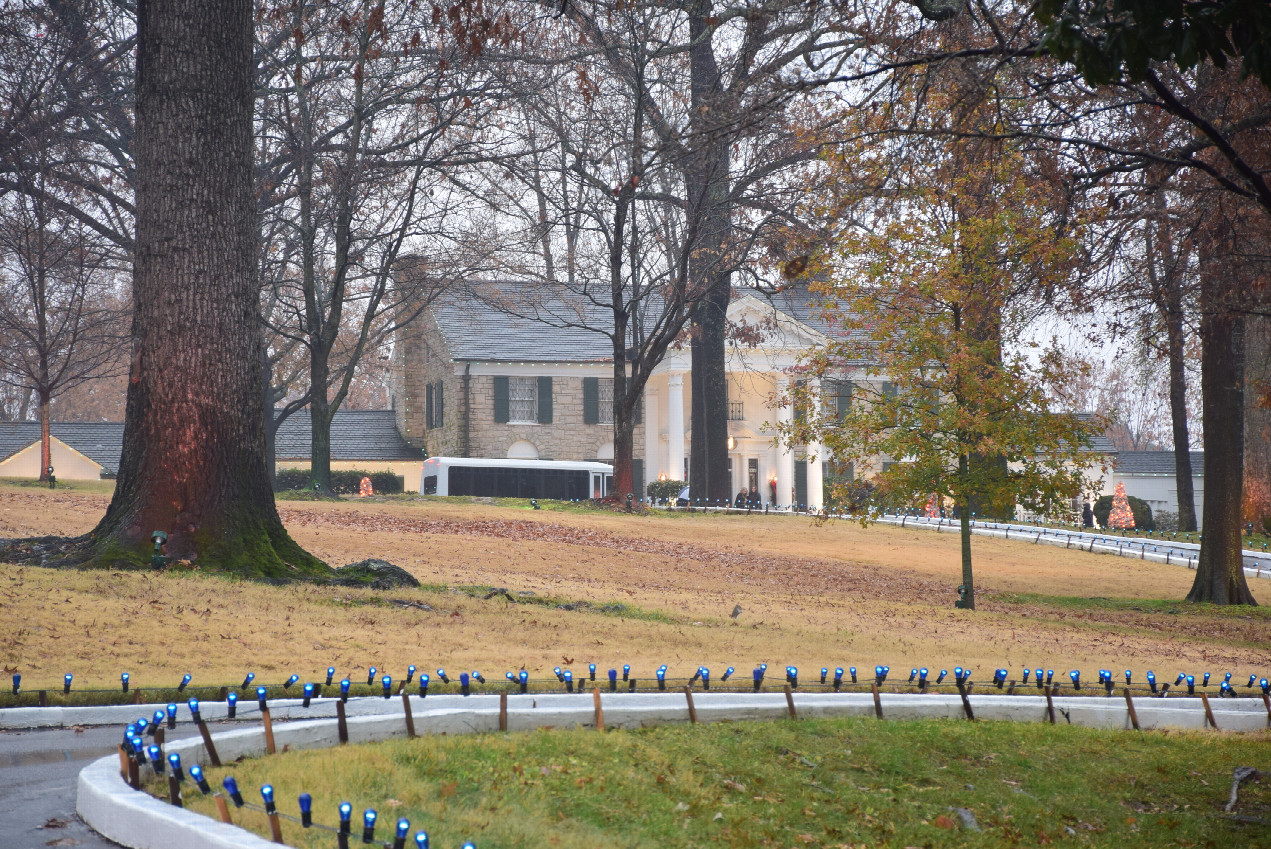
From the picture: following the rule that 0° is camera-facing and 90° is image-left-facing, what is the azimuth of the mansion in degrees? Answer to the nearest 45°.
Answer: approximately 315°

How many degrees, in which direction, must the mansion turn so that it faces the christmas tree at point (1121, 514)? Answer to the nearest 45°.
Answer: approximately 45° to its left

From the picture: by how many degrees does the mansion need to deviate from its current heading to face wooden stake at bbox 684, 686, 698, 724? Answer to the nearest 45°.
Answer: approximately 45° to its right

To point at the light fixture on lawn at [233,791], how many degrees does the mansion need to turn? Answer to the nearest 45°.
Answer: approximately 45° to its right

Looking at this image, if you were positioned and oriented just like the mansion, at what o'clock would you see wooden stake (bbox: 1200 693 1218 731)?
The wooden stake is roughly at 1 o'clock from the mansion.

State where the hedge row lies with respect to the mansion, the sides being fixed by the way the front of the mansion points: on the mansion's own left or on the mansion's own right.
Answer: on the mansion's own right

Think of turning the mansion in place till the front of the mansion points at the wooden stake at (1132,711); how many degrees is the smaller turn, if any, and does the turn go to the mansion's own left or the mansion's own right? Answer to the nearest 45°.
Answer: approximately 45° to the mansion's own right

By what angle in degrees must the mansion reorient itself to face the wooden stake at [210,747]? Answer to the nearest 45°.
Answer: approximately 45° to its right

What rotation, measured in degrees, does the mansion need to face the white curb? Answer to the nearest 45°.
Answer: approximately 45° to its right

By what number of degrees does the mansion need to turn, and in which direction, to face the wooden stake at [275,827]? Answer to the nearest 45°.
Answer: approximately 45° to its right
